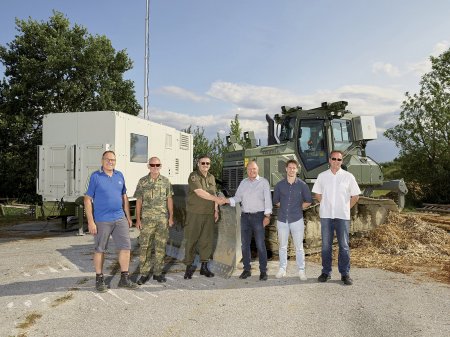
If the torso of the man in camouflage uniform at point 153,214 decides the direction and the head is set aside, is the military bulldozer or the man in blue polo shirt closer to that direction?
the man in blue polo shirt

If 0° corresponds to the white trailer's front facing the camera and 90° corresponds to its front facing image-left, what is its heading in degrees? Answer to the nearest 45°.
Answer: approximately 45°

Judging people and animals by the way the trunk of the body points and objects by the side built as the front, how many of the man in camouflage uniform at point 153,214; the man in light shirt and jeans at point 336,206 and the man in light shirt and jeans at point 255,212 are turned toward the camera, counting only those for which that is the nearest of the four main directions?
3

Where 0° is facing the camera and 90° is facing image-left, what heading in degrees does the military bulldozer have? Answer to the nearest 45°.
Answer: approximately 45°

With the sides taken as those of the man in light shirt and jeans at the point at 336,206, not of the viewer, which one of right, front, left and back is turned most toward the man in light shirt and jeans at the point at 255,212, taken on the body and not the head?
right

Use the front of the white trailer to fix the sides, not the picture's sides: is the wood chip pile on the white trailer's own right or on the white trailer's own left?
on the white trailer's own left

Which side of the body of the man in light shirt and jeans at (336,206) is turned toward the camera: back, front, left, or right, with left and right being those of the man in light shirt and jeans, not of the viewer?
front

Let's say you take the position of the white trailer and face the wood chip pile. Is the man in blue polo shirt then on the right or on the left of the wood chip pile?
right

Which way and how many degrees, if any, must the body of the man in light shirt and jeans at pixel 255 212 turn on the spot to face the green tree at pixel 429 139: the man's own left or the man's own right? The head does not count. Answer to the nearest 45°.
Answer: approximately 135° to the man's own left
